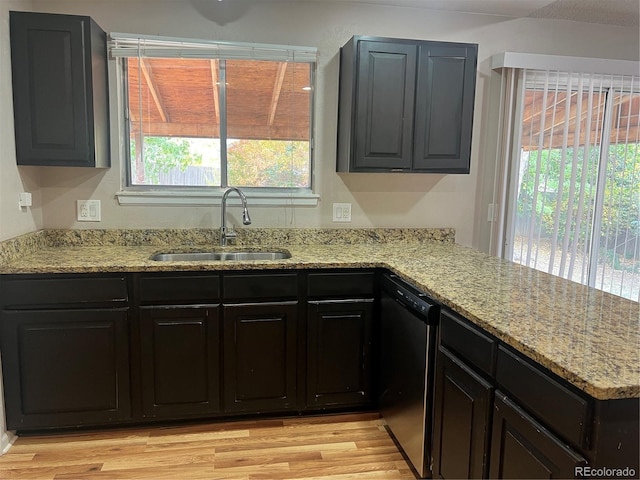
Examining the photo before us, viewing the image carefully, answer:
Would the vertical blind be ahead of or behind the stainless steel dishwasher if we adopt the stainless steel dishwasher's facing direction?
behind

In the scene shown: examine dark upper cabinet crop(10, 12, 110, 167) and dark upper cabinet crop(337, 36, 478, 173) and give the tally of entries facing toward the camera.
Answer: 2

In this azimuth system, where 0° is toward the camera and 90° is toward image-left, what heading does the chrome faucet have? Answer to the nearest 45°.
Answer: approximately 315°

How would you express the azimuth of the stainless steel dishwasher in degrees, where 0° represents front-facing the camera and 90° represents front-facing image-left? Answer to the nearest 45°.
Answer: approximately 45°

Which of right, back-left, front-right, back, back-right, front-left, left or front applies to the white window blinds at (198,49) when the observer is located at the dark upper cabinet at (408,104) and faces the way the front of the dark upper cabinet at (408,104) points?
right

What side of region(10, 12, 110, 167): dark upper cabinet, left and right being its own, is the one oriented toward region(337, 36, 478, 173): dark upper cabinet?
left

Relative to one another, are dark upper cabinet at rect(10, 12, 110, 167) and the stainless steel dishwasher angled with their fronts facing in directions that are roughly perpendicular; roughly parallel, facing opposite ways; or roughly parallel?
roughly perpendicular

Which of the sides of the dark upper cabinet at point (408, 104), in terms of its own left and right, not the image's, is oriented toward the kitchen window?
right
